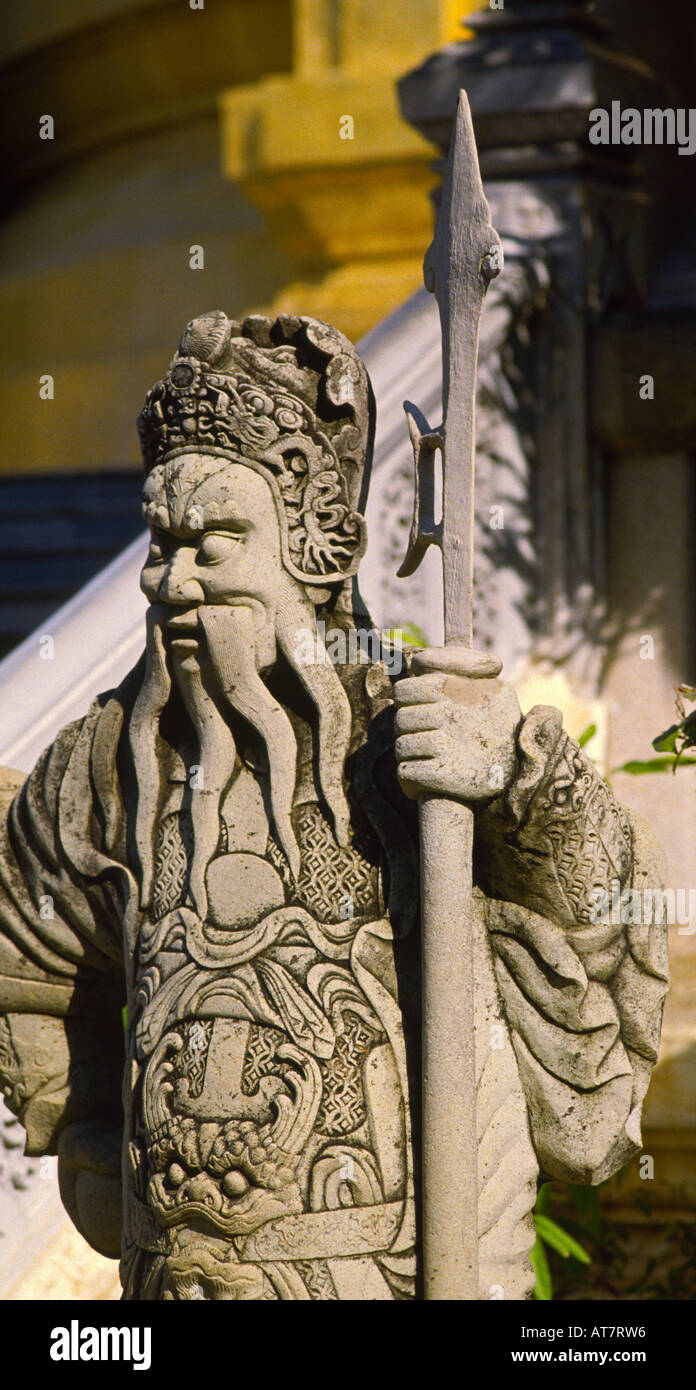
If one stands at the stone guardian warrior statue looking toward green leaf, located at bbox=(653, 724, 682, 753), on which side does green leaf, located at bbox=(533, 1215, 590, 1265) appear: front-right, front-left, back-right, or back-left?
front-left

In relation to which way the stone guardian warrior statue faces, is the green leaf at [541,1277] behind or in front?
behind

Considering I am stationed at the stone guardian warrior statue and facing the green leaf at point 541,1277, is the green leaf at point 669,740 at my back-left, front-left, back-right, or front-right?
front-right

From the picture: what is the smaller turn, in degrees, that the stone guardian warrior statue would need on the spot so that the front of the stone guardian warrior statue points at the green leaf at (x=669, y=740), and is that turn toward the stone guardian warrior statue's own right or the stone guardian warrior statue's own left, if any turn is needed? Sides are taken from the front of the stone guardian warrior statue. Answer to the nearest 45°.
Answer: approximately 180°

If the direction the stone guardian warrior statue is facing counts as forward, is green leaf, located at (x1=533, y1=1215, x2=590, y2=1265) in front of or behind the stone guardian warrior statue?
behind

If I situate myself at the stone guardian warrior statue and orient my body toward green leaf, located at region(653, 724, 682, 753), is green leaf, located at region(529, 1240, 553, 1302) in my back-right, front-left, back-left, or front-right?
front-left

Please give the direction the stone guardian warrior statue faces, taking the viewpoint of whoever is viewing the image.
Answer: facing the viewer and to the left of the viewer
